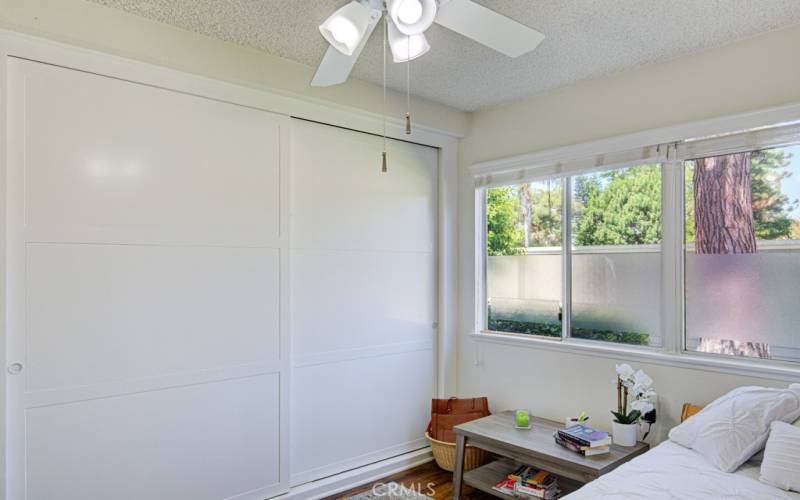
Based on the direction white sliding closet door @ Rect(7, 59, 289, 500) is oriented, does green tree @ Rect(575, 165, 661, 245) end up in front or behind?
in front

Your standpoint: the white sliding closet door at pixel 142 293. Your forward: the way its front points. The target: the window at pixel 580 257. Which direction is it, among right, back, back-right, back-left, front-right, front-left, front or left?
front-left

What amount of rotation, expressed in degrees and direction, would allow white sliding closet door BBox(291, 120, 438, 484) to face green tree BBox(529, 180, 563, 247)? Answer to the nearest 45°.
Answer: approximately 45° to its left

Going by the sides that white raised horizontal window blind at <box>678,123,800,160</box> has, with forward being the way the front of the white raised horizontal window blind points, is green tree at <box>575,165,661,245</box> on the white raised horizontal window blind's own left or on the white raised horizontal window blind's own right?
on the white raised horizontal window blind's own right

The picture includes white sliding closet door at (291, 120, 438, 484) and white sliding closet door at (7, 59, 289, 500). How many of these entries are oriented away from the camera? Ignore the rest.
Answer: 0

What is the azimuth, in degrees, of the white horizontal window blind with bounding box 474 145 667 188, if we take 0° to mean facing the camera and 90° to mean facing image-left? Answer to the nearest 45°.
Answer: approximately 45°

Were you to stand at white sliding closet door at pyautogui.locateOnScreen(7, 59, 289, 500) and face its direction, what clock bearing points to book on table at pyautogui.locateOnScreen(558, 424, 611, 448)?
The book on table is roughly at 11 o'clock from the white sliding closet door.

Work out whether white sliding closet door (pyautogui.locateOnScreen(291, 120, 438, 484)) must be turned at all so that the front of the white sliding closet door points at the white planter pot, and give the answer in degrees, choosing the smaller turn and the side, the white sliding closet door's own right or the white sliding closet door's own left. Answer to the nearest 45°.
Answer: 0° — it already faces it

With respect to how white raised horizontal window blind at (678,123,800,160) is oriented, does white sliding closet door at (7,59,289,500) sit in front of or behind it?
in front

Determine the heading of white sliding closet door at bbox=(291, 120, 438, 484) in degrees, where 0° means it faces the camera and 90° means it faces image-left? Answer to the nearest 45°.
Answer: approximately 315°

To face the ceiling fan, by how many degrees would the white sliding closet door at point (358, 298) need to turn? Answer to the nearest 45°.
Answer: approximately 45° to its right

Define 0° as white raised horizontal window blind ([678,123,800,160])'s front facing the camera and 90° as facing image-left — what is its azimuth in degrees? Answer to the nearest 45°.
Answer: approximately 45°

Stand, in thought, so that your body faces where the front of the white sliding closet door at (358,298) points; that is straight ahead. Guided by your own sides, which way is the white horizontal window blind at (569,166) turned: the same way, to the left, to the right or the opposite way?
to the right

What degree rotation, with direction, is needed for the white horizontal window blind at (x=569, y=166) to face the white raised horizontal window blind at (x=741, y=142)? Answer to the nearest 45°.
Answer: approximately 90° to its left
